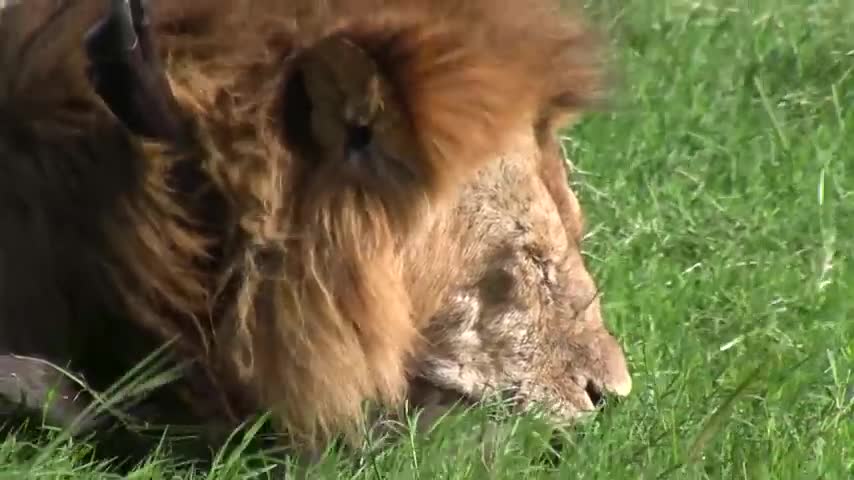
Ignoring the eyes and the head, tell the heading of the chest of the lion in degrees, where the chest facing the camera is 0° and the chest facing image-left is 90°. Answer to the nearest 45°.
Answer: approximately 270°
